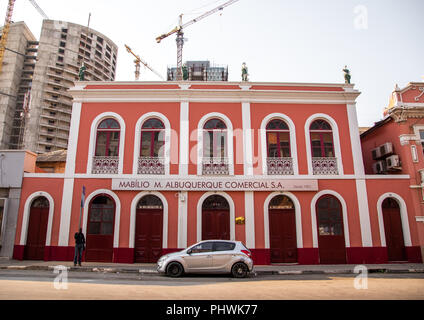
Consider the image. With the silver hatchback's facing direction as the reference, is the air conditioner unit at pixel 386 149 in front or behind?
behind

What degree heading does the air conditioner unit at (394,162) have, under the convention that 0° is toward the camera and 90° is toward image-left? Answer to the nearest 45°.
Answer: approximately 45°

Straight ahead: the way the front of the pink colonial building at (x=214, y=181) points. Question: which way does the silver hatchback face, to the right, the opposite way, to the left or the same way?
to the right

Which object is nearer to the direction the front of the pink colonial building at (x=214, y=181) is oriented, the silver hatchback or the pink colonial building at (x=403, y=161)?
the silver hatchback

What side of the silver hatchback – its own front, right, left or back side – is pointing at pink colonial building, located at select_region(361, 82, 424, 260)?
back

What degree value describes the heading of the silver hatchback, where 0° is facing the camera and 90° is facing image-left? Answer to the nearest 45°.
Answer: approximately 90°

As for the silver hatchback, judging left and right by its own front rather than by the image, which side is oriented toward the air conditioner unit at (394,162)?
back

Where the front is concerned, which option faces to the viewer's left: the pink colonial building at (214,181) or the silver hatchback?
the silver hatchback

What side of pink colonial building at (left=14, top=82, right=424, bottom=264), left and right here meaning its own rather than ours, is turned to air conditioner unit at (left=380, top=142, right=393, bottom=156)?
left

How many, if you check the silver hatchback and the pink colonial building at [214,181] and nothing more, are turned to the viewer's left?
1
